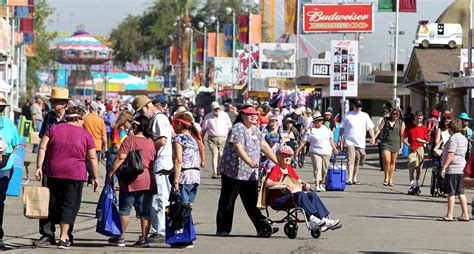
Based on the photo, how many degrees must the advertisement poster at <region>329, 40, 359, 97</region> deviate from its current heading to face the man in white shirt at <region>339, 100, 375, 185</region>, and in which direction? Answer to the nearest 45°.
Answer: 0° — it already faces them

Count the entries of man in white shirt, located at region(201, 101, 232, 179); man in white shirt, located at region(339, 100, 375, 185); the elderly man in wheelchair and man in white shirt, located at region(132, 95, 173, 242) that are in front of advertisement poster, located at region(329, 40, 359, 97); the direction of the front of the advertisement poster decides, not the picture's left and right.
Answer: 4

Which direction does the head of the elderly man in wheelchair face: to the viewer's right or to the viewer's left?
to the viewer's right

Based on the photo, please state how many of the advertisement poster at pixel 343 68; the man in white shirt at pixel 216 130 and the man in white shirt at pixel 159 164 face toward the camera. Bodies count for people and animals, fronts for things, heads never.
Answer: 2

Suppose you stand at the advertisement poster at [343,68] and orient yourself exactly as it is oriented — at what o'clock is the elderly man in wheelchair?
The elderly man in wheelchair is roughly at 12 o'clock from the advertisement poster.

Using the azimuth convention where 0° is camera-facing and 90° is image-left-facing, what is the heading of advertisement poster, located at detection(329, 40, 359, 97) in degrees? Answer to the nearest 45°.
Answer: approximately 0°

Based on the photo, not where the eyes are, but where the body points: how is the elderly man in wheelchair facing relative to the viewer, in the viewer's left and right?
facing the viewer and to the right of the viewer

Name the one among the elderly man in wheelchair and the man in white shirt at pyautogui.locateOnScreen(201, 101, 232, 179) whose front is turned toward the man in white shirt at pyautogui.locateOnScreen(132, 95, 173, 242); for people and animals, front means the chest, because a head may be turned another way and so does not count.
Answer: the man in white shirt at pyautogui.locateOnScreen(201, 101, 232, 179)

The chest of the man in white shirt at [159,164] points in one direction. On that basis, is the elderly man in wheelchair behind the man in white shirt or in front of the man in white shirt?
behind

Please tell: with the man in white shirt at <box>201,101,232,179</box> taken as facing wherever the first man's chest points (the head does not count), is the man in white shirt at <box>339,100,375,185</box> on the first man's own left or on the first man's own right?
on the first man's own left

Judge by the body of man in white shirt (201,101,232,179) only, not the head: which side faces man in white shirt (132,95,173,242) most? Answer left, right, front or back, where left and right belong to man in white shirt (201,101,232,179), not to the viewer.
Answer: front

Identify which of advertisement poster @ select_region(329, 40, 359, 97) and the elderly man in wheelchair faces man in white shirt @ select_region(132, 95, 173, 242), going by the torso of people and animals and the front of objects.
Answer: the advertisement poster
